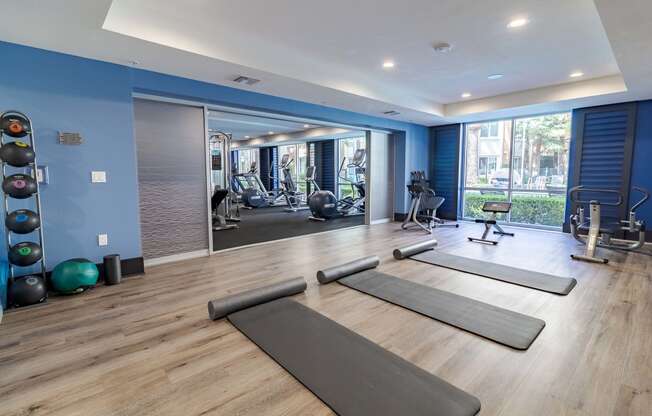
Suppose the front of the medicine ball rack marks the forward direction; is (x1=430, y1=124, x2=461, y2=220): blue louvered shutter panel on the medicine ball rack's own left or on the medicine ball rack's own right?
on the medicine ball rack's own left
